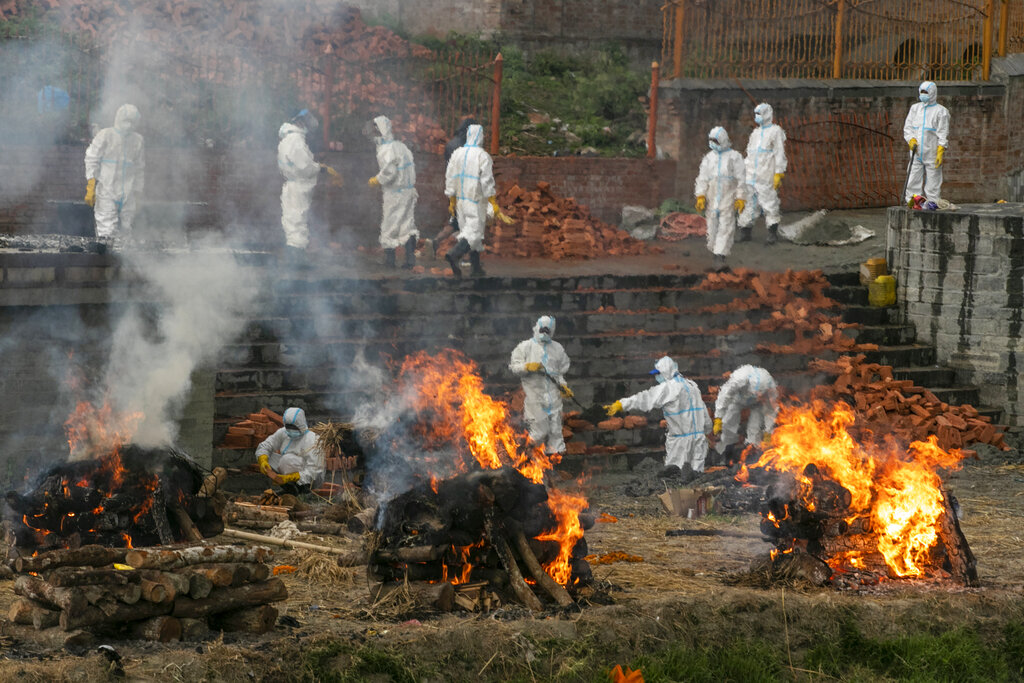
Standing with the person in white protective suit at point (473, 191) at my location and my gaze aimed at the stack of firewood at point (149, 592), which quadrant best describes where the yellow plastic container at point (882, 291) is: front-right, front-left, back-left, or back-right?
back-left

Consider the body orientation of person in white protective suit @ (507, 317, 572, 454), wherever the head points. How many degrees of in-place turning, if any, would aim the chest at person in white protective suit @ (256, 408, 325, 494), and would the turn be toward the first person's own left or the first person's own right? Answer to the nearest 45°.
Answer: approximately 45° to the first person's own right

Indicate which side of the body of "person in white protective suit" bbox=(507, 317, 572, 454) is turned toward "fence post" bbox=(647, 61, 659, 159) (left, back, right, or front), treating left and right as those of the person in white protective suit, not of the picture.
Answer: back

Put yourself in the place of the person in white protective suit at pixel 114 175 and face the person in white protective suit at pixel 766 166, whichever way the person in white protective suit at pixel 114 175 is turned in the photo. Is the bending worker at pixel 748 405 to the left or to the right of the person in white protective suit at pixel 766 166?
right

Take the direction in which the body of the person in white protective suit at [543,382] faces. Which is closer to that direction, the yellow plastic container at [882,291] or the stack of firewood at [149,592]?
the stack of firewood

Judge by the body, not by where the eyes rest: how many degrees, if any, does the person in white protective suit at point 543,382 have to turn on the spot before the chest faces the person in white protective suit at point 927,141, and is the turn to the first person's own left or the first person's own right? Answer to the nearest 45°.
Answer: approximately 135° to the first person's own left

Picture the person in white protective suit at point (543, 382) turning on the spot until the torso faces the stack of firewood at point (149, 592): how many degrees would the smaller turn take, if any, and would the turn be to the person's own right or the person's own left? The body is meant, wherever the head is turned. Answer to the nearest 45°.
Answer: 0° — they already face it

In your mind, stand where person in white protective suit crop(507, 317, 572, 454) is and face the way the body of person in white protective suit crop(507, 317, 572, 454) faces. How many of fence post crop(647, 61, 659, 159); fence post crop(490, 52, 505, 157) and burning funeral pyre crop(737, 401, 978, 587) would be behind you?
2

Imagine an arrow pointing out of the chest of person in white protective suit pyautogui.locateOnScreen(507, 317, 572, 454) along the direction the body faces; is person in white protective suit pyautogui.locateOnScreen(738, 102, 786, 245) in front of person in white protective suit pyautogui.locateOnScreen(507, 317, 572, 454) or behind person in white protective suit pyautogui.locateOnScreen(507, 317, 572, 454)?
behind

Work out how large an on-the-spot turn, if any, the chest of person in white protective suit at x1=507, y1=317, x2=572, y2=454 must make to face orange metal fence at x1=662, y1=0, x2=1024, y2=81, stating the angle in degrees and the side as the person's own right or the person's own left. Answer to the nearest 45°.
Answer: approximately 135° to the person's own left

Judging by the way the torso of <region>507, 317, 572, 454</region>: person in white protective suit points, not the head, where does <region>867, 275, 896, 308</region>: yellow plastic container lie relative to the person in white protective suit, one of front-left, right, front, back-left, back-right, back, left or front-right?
back-left

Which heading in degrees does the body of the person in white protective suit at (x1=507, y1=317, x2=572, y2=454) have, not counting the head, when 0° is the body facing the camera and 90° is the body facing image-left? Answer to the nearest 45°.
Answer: approximately 0°

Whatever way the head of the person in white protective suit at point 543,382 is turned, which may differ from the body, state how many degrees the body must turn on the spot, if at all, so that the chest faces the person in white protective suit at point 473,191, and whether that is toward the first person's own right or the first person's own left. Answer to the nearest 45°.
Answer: approximately 180°

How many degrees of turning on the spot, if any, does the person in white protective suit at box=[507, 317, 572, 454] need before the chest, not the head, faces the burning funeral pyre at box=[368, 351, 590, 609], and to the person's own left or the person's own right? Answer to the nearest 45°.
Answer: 0° — they already face it
